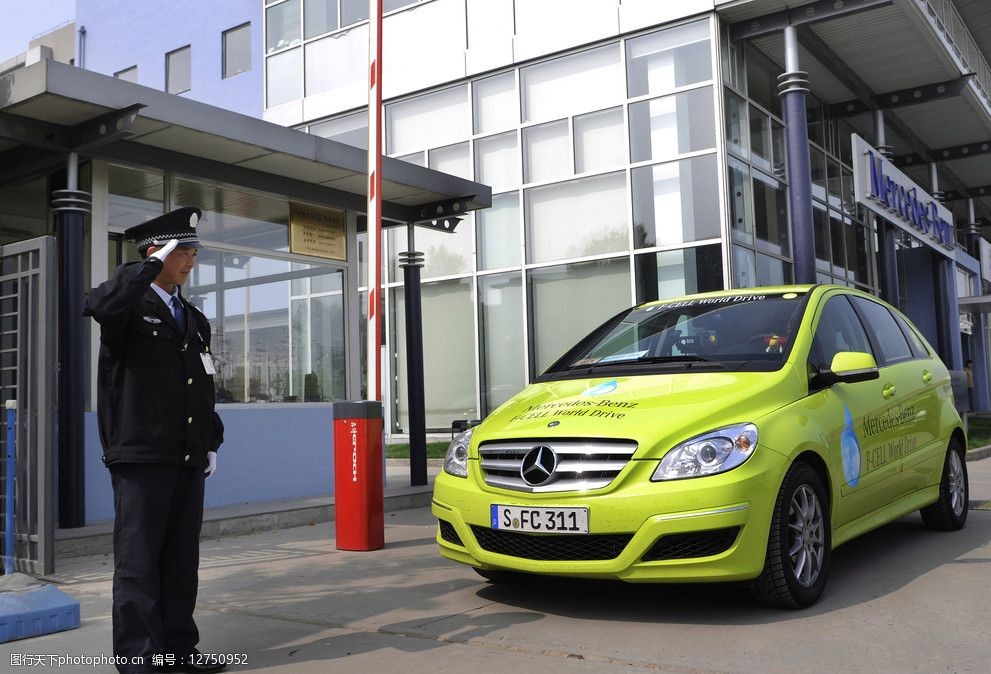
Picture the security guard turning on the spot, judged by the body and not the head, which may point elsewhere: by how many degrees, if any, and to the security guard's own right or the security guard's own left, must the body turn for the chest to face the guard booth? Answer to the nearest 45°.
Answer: approximately 135° to the security guard's own left

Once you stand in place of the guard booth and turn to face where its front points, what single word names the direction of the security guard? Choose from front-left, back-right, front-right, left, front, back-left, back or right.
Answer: front-right

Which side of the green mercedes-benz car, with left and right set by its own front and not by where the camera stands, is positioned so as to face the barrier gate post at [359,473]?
right

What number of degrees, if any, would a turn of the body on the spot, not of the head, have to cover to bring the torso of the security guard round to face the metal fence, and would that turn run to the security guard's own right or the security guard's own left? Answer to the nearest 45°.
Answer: approximately 135° to the security guard's own left

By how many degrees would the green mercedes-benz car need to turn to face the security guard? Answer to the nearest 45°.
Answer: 0° — it already faces them

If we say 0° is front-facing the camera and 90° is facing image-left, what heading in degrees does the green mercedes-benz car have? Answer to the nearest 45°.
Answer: approximately 45°

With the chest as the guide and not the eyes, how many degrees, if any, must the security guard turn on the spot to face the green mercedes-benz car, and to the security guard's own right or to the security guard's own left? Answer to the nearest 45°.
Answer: approximately 45° to the security guard's own left

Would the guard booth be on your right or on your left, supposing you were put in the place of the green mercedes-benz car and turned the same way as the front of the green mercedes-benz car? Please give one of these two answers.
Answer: on your right

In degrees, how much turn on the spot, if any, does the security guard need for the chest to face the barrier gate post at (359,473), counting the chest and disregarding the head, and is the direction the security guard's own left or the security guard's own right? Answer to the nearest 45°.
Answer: approximately 90° to the security guard's own left
